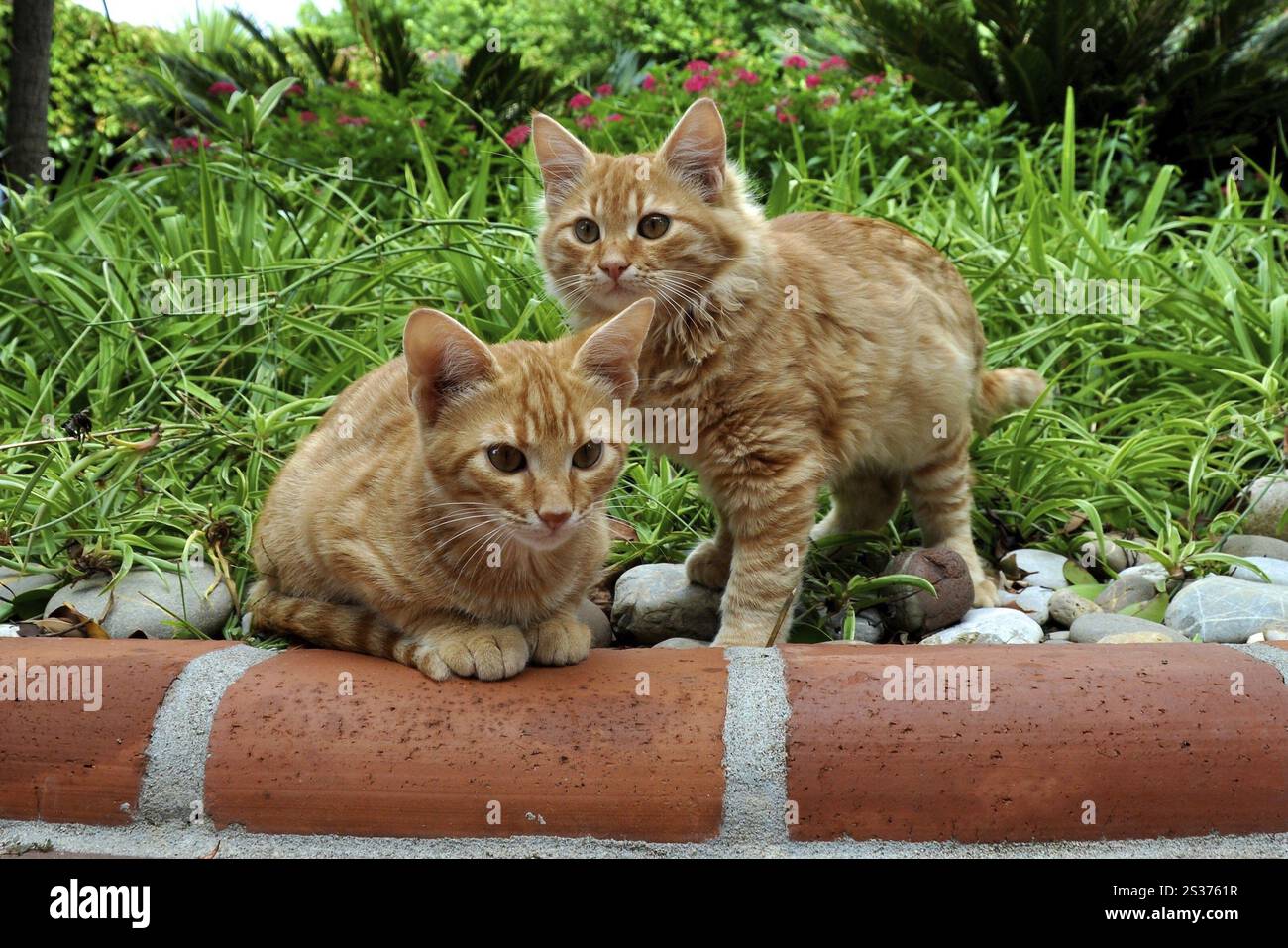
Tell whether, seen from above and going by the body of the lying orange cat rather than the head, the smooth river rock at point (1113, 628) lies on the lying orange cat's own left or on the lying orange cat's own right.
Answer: on the lying orange cat's own left

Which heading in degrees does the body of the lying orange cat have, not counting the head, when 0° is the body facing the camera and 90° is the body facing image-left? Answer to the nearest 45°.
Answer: approximately 315°

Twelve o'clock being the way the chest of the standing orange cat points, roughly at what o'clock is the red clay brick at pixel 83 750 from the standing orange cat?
The red clay brick is roughly at 12 o'clock from the standing orange cat.

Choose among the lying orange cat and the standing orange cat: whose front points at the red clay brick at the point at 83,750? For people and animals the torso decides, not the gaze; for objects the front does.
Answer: the standing orange cat

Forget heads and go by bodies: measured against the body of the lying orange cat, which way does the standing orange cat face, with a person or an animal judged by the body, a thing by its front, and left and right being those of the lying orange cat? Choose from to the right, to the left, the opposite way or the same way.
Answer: to the right

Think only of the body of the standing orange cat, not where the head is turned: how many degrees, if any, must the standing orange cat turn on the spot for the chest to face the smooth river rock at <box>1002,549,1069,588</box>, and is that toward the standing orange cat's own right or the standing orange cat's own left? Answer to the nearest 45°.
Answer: approximately 180°

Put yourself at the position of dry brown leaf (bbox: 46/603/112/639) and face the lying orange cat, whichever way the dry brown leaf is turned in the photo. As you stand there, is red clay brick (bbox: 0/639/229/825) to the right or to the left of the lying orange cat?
right

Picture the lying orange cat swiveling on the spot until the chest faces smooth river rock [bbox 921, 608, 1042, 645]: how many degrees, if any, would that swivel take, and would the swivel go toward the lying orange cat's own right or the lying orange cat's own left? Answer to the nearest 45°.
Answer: approximately 45° to the lying orange cat's own left

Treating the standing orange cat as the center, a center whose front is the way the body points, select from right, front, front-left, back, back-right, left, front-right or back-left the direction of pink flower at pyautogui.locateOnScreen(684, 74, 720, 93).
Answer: back-right

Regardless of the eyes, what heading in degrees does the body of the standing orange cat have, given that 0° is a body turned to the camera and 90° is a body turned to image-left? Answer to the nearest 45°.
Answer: approximately 45°
